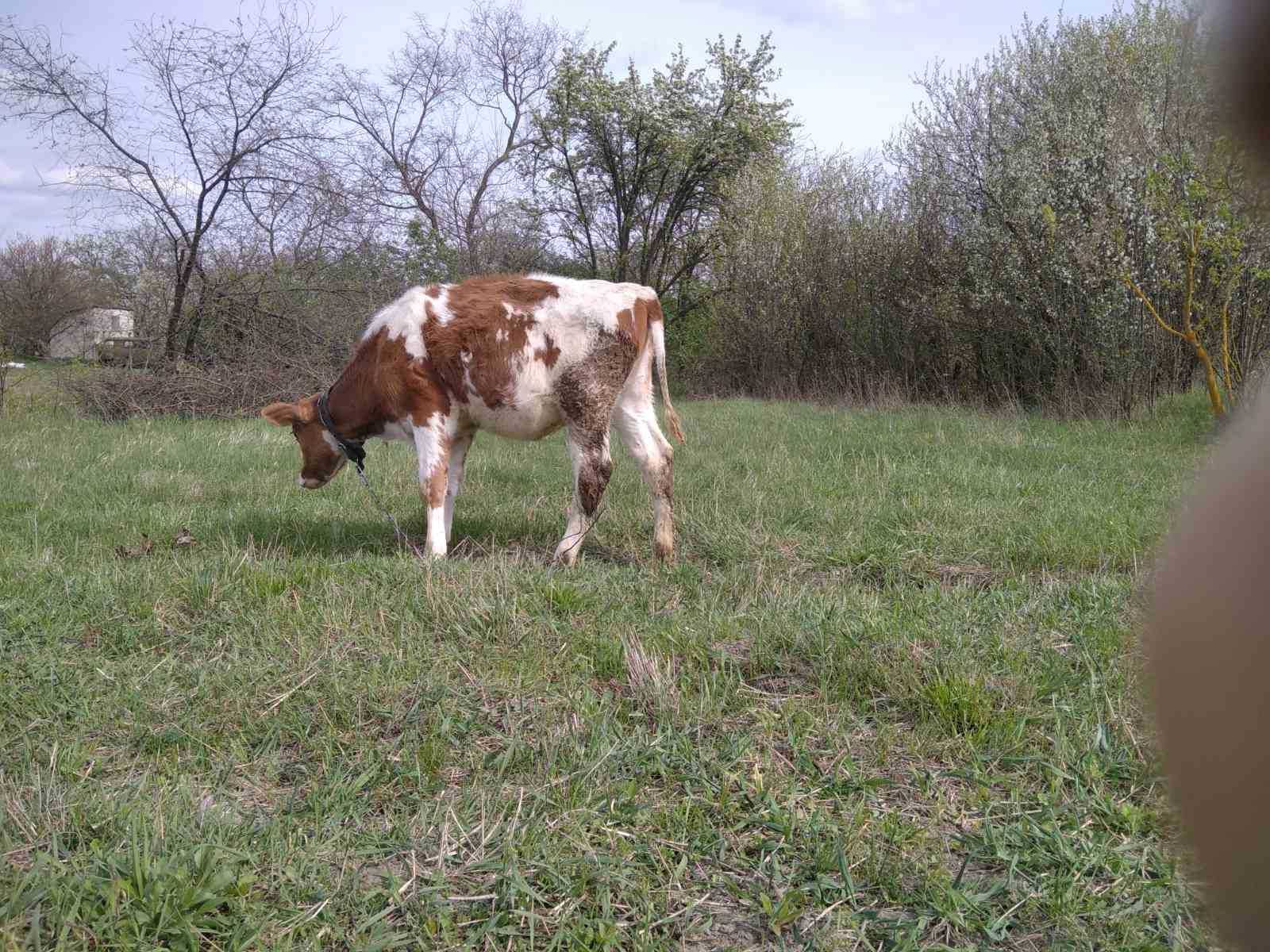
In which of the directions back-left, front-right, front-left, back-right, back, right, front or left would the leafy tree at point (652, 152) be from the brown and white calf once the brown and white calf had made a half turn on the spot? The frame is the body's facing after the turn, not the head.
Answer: left

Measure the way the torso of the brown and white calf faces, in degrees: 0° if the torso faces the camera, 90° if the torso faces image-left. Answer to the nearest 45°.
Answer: approximately 90°

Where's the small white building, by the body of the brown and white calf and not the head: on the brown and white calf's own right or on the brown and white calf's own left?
on the brown and white calf's own right
